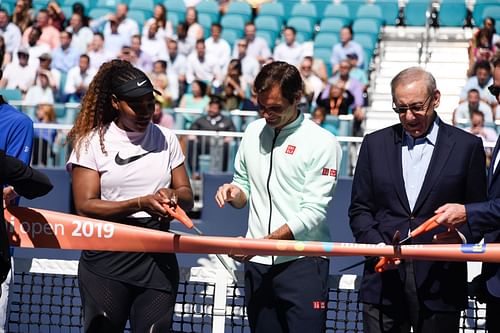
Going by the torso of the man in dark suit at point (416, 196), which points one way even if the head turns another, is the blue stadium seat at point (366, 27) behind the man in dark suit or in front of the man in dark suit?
behind

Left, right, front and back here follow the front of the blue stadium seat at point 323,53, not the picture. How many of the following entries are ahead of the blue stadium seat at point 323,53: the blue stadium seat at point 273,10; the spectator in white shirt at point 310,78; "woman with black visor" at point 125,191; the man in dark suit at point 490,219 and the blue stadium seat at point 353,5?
3

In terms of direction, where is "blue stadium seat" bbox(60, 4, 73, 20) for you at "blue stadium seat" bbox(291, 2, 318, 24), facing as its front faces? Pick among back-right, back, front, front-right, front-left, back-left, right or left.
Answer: right

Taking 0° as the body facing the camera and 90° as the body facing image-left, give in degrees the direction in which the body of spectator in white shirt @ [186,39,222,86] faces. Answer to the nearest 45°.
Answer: approximately 0°

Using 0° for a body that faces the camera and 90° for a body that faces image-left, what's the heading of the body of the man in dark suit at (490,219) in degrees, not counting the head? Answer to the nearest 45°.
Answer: approximately 45°

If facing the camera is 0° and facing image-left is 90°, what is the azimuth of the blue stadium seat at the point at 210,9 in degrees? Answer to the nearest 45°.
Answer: approximately 0°

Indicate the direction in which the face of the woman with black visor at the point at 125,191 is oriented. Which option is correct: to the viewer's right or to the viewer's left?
to the viewer's right

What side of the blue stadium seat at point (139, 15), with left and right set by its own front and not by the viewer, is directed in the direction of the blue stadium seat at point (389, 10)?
left
